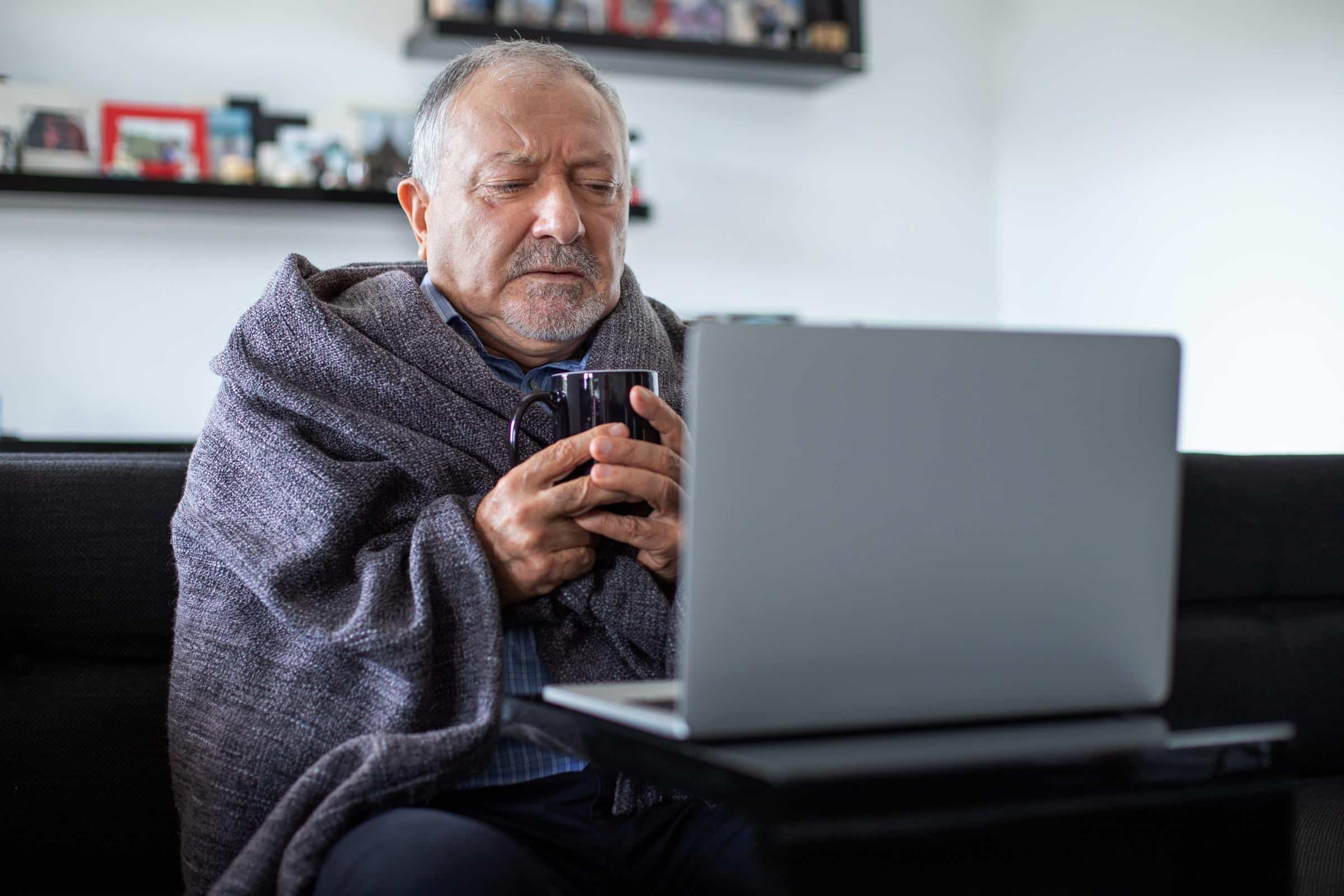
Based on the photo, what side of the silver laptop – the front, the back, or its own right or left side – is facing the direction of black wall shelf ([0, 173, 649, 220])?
front

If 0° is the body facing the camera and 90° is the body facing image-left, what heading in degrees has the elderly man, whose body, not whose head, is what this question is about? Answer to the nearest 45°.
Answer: approximately 315°

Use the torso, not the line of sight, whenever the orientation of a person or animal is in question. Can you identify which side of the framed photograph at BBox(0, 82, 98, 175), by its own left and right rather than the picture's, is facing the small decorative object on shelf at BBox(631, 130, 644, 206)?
left

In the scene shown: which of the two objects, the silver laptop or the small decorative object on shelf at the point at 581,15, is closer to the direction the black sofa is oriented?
the silver laptop

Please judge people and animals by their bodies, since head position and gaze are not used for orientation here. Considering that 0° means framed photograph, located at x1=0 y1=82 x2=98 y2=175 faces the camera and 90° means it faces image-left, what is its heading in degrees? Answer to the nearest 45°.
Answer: approximately 0°

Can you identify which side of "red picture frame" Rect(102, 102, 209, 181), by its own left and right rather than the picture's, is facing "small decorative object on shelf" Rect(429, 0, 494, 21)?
left

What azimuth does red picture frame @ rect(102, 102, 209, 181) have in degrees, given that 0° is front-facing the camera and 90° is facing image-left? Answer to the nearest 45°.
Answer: approximately 0°

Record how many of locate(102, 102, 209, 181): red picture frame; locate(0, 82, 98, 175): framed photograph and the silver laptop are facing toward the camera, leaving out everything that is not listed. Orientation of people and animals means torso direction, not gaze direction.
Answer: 2

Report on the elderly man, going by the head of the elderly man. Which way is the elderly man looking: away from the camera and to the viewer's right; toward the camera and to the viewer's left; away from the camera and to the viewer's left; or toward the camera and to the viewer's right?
toward the camera and to the viewer's right

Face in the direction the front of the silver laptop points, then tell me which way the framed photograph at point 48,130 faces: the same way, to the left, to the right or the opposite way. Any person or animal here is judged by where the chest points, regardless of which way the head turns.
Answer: the opposite way

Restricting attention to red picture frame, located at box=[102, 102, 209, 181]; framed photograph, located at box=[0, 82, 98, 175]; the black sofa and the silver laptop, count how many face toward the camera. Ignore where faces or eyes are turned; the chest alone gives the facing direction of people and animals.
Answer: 3

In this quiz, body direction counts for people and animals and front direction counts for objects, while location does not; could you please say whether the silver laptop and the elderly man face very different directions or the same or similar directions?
very different directions

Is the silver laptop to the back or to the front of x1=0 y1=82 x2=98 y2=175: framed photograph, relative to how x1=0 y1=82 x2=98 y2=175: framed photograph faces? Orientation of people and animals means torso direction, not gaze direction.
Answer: to the front
